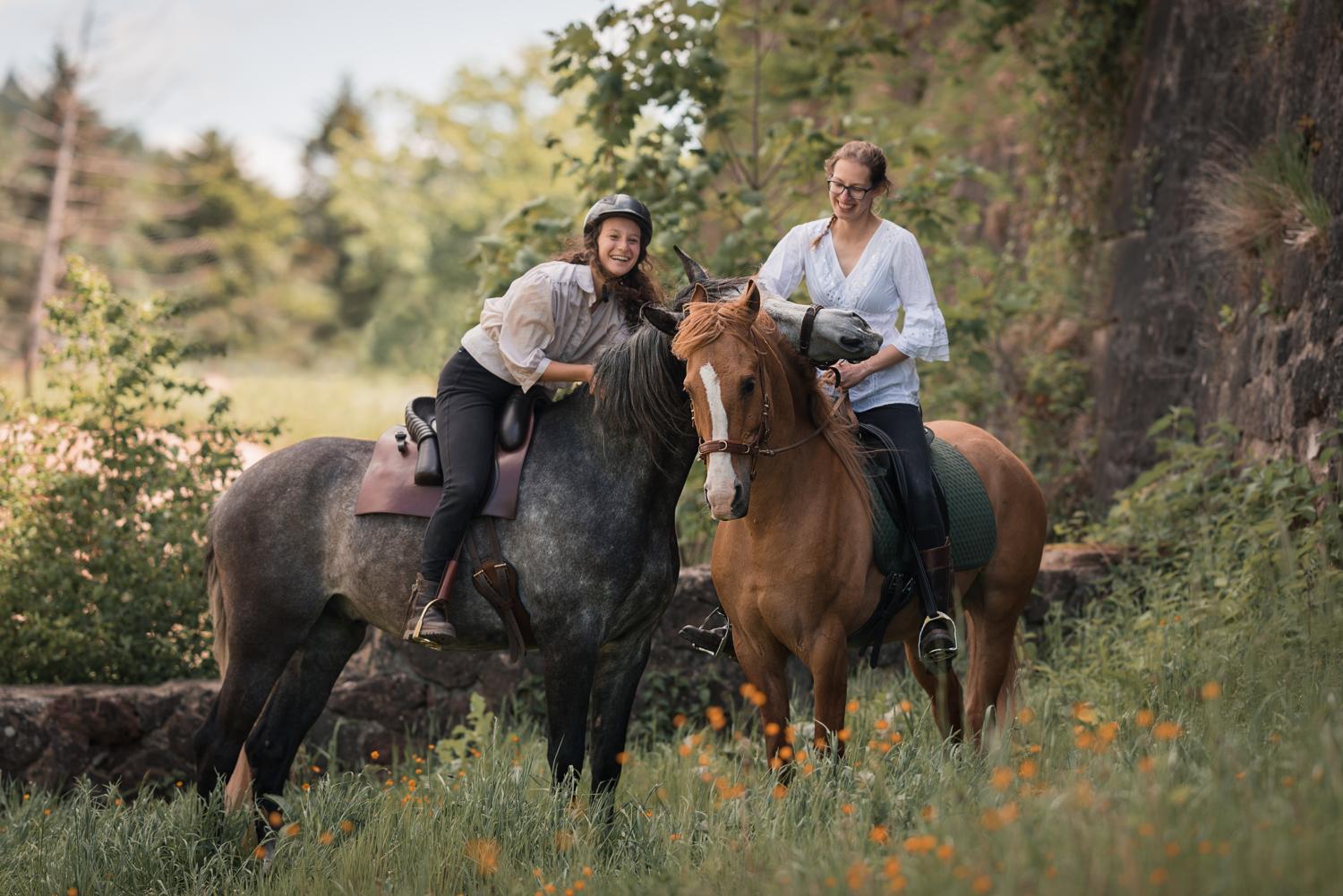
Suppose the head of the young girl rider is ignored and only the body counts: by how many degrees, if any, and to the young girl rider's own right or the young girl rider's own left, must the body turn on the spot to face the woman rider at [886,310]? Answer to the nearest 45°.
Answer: approximately 45° to the young girl rider's own left

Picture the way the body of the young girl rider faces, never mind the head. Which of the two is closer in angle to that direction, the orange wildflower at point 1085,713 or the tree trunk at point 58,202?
the orange wildflower

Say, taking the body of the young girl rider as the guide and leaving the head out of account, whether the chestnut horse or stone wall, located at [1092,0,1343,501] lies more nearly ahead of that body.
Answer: the chestnut horse

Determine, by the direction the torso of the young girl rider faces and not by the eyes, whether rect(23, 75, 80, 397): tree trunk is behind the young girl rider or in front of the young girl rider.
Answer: behind

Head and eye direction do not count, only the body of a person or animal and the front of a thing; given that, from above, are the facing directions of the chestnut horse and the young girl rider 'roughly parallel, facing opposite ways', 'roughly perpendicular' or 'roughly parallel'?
roughly perpendicular

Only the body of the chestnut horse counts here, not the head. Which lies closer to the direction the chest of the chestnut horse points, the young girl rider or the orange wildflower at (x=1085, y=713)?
the young girl rider

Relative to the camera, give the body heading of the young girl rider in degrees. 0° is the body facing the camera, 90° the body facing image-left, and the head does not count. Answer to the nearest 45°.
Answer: approximately 315°

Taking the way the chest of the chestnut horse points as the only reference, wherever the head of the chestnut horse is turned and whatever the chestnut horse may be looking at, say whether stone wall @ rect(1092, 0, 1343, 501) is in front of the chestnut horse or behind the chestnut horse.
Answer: behind

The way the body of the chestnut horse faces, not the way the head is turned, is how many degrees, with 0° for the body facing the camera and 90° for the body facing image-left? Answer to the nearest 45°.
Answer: approximately 45°
